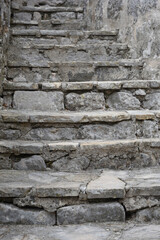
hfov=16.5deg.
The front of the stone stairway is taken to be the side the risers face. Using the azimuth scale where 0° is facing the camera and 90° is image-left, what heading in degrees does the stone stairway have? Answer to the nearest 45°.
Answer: approximately 0°
